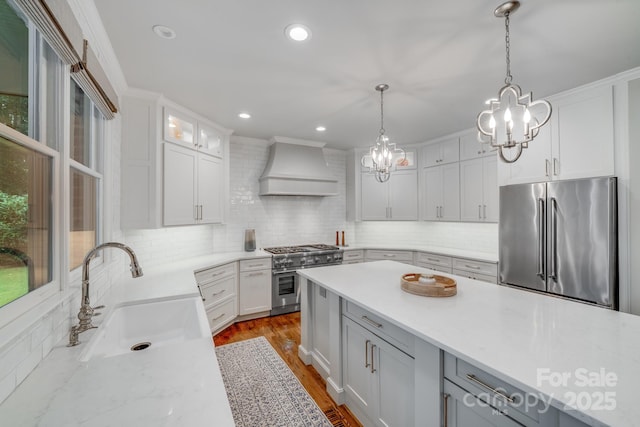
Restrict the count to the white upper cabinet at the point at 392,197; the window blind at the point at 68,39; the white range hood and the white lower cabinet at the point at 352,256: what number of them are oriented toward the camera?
3

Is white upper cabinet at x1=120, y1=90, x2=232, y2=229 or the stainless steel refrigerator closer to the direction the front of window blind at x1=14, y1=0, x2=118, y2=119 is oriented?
the stainless steel refrigerator

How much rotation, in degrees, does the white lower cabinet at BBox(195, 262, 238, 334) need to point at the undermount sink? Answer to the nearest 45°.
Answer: approximately 45° to its right

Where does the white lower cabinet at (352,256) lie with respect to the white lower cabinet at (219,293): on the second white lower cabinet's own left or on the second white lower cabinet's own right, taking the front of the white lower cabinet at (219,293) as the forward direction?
on the second white lower cabinet's own left

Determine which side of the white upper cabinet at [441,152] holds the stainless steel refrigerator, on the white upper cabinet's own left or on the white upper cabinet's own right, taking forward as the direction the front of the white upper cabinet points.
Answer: on the white upper cabinet's own left

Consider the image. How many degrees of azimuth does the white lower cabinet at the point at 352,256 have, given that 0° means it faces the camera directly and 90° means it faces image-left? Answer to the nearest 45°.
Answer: approximately 0°

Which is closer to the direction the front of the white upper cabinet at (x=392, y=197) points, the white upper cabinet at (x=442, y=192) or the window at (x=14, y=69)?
the window

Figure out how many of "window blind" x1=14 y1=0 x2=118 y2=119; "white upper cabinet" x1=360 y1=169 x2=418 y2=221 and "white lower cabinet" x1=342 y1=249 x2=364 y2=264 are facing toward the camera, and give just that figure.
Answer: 2

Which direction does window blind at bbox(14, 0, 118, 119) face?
to the viewer's right

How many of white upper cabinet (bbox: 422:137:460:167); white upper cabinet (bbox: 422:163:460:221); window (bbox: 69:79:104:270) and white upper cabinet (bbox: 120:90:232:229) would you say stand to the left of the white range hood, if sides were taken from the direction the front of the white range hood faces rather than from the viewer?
2

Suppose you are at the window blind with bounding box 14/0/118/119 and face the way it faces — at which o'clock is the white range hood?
The white range hood is roughly at 11 o'clock from the window blind.
